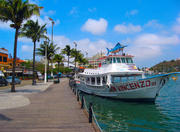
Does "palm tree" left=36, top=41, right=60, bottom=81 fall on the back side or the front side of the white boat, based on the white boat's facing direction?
on the back side

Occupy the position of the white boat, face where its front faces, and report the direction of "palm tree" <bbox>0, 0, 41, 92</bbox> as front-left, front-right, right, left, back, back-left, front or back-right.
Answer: back-right

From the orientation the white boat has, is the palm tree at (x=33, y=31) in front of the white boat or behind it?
behind

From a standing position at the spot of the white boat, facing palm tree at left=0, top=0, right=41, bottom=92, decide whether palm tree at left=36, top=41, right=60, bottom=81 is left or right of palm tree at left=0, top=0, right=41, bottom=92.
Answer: right

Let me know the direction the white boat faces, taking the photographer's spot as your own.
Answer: facing the viewer and to the right of the viewer

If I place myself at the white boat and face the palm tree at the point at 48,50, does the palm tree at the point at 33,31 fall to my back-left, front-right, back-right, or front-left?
front-left
